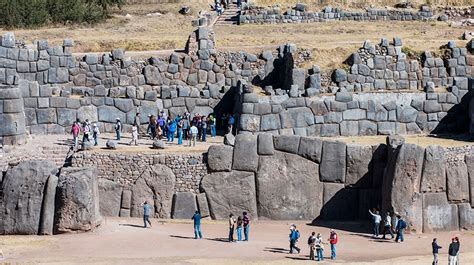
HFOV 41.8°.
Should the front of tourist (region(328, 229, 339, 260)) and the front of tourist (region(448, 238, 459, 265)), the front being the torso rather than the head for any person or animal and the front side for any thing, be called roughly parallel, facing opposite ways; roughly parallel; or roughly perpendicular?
roughly perpendicular

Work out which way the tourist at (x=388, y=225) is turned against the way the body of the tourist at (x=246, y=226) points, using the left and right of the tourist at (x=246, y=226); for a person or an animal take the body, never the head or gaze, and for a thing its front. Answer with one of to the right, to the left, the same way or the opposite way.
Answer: the same way

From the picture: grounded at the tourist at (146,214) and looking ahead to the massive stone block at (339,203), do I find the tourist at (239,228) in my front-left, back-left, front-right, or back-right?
front-right

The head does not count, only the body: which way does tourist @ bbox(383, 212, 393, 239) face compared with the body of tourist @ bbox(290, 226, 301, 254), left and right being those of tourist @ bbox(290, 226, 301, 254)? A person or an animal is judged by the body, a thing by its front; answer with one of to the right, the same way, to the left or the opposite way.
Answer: the same way
